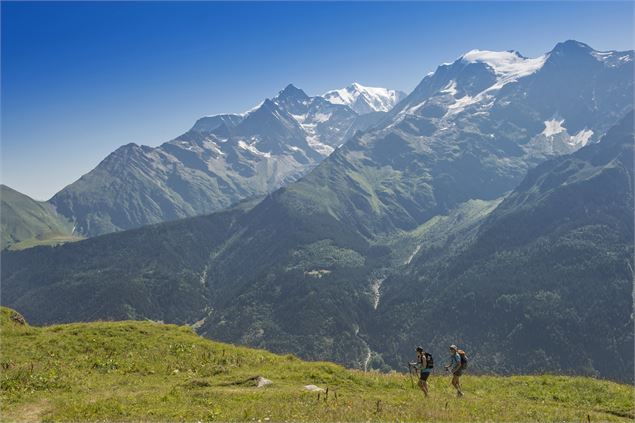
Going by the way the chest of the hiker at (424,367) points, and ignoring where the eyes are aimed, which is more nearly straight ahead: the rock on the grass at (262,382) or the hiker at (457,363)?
the rock on the grass

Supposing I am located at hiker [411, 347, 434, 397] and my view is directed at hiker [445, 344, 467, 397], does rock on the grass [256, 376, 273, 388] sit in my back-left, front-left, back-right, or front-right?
back-left

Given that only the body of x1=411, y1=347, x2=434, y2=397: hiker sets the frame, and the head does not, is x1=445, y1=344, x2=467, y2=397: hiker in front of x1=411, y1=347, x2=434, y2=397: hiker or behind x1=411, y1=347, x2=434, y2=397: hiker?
behind

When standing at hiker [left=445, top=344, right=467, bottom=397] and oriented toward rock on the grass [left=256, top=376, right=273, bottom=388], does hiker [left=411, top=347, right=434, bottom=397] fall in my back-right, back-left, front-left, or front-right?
front-left

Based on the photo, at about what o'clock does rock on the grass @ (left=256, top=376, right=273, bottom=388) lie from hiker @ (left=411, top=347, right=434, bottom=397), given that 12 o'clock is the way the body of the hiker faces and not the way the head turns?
The rock on the grass is roughly at 12 o'clock from the hiker.

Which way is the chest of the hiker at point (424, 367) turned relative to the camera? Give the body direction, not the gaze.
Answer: to the viewer's left
